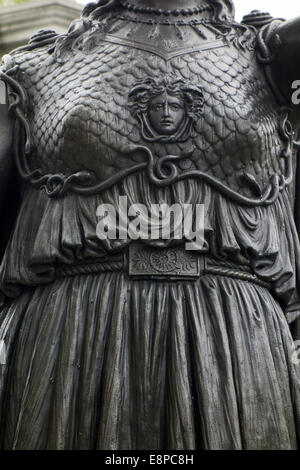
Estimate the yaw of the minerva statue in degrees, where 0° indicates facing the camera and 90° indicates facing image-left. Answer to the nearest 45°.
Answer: approximately 0°
